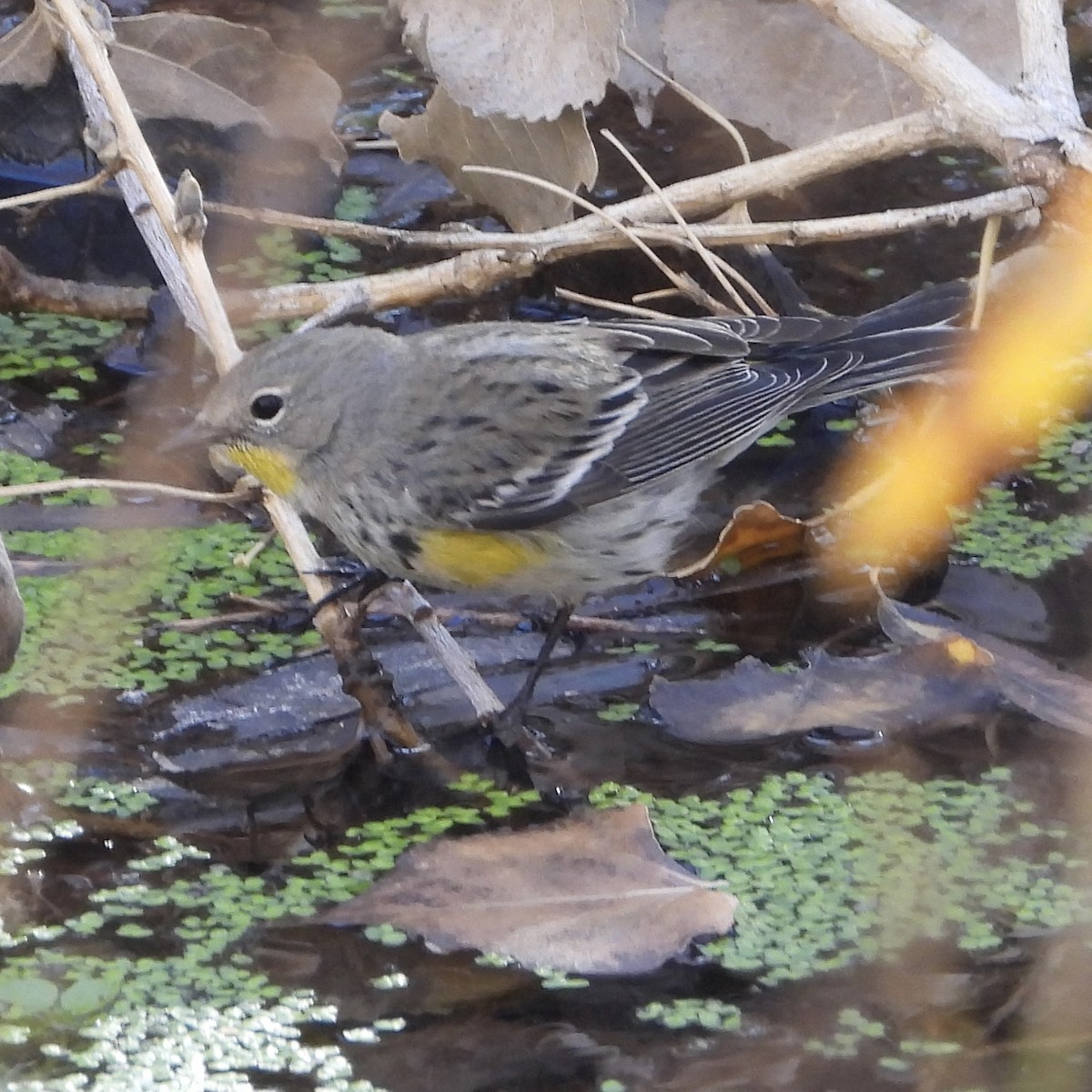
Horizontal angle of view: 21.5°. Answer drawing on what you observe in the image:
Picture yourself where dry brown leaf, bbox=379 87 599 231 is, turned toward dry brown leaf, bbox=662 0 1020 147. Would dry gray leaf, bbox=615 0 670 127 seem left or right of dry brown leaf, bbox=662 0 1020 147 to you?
left

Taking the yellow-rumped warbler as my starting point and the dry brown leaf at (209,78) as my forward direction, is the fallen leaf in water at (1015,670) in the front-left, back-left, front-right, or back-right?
back-right

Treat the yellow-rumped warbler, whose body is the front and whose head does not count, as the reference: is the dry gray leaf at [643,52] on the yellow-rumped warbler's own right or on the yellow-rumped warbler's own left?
on the yellow-rumped warbler's own right

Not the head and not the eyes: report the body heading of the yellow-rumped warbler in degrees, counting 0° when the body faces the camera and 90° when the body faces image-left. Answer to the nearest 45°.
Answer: approximately 90°

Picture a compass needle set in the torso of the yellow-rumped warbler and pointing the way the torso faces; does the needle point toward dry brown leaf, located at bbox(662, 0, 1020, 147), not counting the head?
no

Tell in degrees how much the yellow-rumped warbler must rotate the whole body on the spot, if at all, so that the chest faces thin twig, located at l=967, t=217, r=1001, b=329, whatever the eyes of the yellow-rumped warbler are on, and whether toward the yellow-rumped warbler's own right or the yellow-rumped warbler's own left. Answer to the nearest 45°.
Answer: approximately 135° to the yellow-rumped warbler's own right

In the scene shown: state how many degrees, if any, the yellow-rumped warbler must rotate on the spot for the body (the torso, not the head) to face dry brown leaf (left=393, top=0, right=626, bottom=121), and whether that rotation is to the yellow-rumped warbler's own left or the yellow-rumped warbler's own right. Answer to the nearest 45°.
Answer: approximately 90° to the yellow-rumped warbler's own right

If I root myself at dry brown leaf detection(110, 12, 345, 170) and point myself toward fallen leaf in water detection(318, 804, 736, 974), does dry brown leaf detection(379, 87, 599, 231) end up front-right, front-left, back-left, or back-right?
front-left

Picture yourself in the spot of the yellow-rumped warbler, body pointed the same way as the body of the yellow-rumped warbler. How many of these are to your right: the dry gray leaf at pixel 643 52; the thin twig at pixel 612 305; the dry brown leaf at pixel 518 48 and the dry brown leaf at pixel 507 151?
4

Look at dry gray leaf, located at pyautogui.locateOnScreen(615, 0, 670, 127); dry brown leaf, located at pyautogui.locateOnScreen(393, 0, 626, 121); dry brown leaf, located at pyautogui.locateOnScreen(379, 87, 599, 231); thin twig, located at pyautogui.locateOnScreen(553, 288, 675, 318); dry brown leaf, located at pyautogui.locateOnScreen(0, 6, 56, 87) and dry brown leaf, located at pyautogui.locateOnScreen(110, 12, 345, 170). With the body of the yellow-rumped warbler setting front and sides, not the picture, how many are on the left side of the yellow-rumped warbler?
0

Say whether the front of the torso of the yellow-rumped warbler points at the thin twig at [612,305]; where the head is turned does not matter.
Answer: no

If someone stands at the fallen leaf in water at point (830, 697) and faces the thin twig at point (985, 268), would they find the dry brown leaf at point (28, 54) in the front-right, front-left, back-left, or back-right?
front-left

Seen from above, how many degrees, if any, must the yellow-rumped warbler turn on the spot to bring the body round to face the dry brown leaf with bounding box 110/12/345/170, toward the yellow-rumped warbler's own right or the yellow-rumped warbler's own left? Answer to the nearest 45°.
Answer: approximately 45° to the yellow-rumped warbler's own right

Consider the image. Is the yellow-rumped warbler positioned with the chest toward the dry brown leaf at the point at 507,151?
no

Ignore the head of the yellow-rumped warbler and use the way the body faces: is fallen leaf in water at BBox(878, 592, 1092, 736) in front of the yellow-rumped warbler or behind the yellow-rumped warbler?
behind
